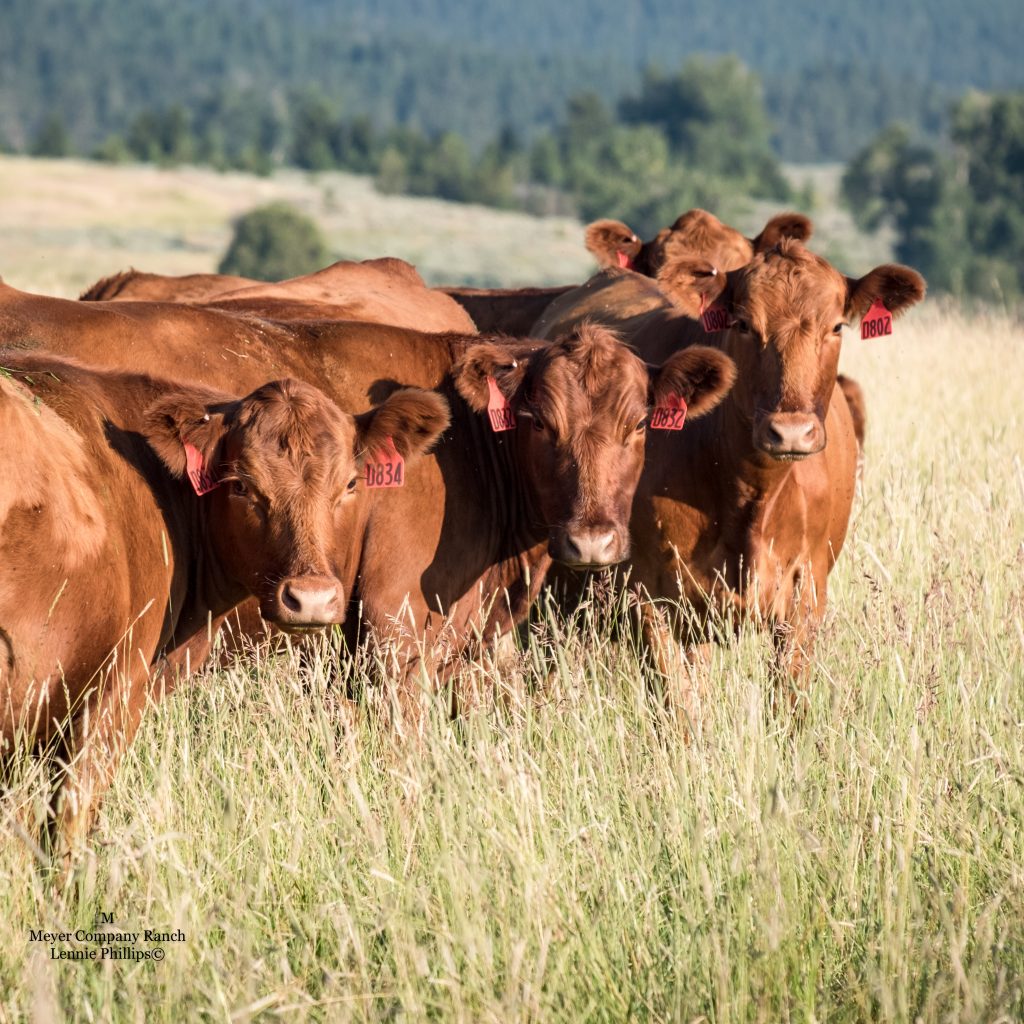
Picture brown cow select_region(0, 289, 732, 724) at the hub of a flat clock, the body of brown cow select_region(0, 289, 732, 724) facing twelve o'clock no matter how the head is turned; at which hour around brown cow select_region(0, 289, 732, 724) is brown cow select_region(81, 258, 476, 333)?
brown cow select_region(81, 258, 476, 333) is roughly at 7 o'clock from brown cow select_region(0, 289, 732, 724).

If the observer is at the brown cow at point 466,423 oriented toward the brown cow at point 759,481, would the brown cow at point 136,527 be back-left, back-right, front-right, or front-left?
back-right

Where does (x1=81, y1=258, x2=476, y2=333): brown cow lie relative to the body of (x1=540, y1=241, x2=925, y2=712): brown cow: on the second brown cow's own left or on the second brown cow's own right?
on the second brown cow's own right

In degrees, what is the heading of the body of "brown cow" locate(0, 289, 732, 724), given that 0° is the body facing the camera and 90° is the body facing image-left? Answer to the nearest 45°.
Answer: approximately 315°

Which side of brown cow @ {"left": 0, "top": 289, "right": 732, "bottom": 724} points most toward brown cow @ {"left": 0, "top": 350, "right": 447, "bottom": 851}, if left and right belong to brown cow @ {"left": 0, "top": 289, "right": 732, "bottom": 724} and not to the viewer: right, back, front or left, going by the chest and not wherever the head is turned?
right

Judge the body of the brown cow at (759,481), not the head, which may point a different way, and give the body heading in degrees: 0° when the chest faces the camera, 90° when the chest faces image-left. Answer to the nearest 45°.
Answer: approximately 0°
